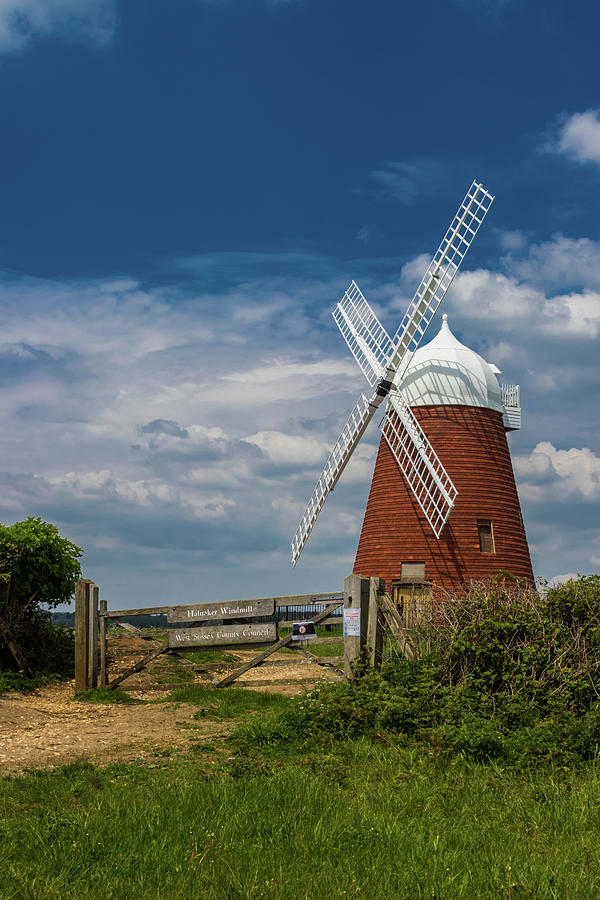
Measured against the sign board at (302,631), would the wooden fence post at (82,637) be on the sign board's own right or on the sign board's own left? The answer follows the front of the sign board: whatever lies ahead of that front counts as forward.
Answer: on the sign board's own right

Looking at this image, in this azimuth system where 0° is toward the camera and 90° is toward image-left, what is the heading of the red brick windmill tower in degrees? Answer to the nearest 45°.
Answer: approximately 45°

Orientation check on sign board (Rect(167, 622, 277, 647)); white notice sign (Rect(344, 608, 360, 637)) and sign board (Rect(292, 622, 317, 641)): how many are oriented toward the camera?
3

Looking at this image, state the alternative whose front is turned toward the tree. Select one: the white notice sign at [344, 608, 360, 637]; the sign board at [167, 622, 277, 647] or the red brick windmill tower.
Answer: the red brick windmill tower

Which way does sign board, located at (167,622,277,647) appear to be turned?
toward the camera

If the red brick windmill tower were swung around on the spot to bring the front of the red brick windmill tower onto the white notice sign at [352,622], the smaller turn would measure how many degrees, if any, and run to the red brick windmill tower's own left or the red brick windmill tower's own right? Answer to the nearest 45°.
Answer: approximately 45° to the red brick windmill tower's own left

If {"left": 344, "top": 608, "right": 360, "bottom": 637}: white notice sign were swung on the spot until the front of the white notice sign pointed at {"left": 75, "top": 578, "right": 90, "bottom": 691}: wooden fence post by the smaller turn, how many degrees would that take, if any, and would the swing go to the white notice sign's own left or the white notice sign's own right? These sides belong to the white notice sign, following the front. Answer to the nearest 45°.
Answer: approximately 135° to the white notice sign's own right

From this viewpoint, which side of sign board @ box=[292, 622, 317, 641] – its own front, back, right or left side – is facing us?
front

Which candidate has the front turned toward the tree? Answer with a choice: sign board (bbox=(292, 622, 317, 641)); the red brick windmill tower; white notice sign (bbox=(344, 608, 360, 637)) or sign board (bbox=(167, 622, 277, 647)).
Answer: the red brick windmill tower

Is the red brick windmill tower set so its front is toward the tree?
yes

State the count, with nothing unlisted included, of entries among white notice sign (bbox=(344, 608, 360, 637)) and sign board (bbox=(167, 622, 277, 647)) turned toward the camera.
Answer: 2

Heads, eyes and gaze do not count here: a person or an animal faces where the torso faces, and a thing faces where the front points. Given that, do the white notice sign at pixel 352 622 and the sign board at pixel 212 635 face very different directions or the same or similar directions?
same or similar directions

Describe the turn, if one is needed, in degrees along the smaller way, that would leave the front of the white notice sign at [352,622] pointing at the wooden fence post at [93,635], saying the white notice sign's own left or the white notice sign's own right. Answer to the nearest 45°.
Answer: approximately 135° to the white notice sign's own right

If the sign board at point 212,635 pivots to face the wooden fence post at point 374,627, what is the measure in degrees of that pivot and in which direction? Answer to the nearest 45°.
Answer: approximately 45° to its left

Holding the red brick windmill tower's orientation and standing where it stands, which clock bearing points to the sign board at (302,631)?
The sign board is roughly at 11 o'clock from the red brick windmill tower.

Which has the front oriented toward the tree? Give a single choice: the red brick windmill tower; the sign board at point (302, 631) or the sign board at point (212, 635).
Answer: the red brick windmill tower
